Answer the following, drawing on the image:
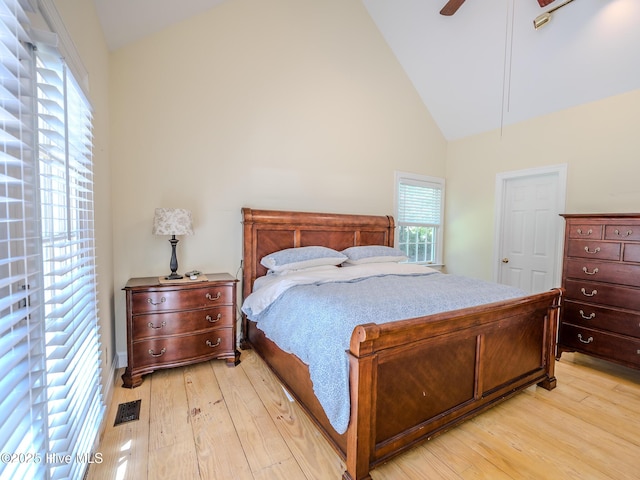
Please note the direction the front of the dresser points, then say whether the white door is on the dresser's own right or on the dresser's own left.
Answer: on the dresser's own right

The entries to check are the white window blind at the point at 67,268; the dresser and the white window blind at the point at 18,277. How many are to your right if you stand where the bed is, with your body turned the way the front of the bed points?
2

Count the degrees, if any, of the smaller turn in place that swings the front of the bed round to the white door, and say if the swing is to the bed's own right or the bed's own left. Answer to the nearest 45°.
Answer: approximately 90° to the bed's own left

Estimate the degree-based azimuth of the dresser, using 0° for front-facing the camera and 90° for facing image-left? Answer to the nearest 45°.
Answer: approximately 45°

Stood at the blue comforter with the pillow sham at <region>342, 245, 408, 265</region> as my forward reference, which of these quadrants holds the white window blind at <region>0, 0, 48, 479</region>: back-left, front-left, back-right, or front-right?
back-left

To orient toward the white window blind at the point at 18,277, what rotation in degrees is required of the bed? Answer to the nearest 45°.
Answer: approximately 90° to its right

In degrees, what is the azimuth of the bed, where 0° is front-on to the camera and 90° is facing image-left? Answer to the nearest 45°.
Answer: approximately 315°

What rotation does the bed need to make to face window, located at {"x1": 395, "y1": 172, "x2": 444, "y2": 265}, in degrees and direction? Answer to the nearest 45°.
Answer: approximately 135° to its left
